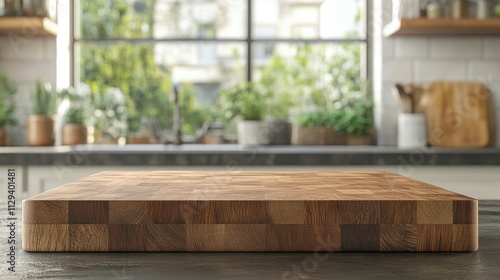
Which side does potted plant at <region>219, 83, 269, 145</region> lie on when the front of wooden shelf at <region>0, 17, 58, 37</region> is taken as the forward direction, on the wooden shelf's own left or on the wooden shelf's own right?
on the wooden shelf's own left

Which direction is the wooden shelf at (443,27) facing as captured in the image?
toward the camera

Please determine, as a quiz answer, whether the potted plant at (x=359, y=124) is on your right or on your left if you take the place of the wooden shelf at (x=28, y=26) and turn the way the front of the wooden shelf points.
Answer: on your left

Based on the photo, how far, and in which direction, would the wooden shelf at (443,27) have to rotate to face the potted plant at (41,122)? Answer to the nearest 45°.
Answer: approximately 90° to its right

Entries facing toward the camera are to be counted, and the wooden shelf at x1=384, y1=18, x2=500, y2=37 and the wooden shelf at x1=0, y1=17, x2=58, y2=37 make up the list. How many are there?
2

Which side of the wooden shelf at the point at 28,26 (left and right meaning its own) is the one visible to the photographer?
front

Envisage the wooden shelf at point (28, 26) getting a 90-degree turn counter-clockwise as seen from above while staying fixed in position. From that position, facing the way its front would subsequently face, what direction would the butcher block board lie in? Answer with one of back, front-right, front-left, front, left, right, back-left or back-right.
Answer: right

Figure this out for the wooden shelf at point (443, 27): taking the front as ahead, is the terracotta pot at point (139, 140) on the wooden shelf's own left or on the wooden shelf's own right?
on the wooden shelf's own right

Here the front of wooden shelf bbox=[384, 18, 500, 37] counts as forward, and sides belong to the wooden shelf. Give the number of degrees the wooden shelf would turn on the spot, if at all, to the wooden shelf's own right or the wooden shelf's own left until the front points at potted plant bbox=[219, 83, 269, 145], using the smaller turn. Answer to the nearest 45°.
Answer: approximately 90° to the wooden shelf's own right

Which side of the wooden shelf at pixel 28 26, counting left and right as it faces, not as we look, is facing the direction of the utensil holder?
left

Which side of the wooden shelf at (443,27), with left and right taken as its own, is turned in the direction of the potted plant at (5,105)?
right

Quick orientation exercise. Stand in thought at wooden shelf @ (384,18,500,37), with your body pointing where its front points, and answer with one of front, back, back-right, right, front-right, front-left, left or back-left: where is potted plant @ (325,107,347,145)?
right
